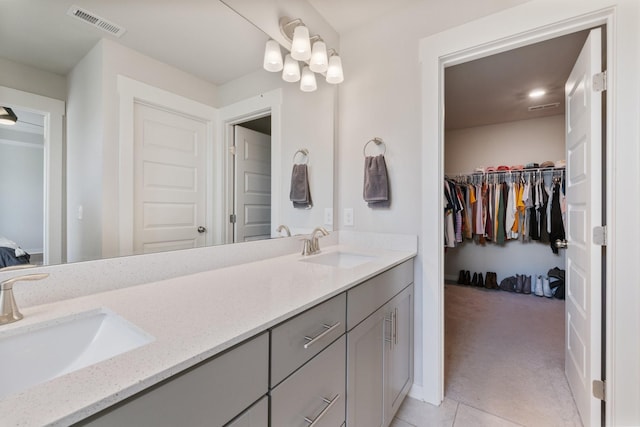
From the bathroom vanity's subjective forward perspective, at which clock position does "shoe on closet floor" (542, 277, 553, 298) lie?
The shoe on closet floor is roughly at 10 o'clock from the bathroom vanity.

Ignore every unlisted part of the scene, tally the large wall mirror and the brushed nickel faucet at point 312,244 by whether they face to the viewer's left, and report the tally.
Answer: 0

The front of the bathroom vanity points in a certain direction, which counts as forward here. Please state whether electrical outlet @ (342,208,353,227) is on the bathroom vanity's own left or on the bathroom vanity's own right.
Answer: on the bathroom vanity's own left

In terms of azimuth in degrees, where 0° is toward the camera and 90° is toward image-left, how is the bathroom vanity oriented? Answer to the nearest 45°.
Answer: approximately 315°

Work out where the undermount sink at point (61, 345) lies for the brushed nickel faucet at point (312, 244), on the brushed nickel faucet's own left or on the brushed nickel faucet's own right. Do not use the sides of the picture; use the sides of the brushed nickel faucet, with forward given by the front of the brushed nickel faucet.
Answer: on the brushed nickel faucet's own right
